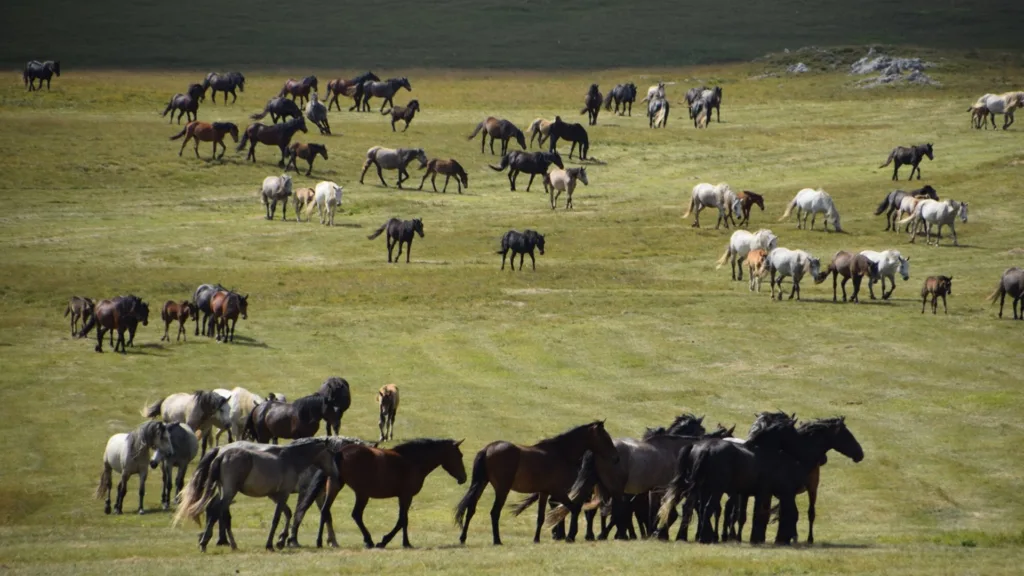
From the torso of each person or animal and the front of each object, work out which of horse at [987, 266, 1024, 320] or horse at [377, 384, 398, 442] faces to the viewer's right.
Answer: horse at [987, 266, 1024, 320]

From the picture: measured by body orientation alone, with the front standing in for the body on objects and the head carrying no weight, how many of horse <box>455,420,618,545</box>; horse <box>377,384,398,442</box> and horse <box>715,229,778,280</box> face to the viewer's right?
2

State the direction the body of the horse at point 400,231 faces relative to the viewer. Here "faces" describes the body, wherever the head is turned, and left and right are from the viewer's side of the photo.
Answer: facing to the right of the viewer

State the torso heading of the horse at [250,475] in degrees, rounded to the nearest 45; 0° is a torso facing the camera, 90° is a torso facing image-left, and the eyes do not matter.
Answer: approximately 270°

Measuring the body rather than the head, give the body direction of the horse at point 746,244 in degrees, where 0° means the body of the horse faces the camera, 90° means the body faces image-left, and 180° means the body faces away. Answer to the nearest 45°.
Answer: approximately 270°

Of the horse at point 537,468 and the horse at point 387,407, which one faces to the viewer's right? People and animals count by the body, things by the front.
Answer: the horse at point 537,468

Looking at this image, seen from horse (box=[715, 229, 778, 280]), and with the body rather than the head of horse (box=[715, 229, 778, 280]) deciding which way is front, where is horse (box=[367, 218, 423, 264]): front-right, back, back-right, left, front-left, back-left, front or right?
back

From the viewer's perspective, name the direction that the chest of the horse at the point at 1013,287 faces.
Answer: to the viewer's right

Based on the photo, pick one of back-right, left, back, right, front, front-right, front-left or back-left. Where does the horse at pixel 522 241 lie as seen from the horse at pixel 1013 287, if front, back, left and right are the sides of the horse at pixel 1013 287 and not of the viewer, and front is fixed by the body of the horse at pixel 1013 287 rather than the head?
back

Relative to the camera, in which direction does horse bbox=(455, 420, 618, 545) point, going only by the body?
to the viewer's right
